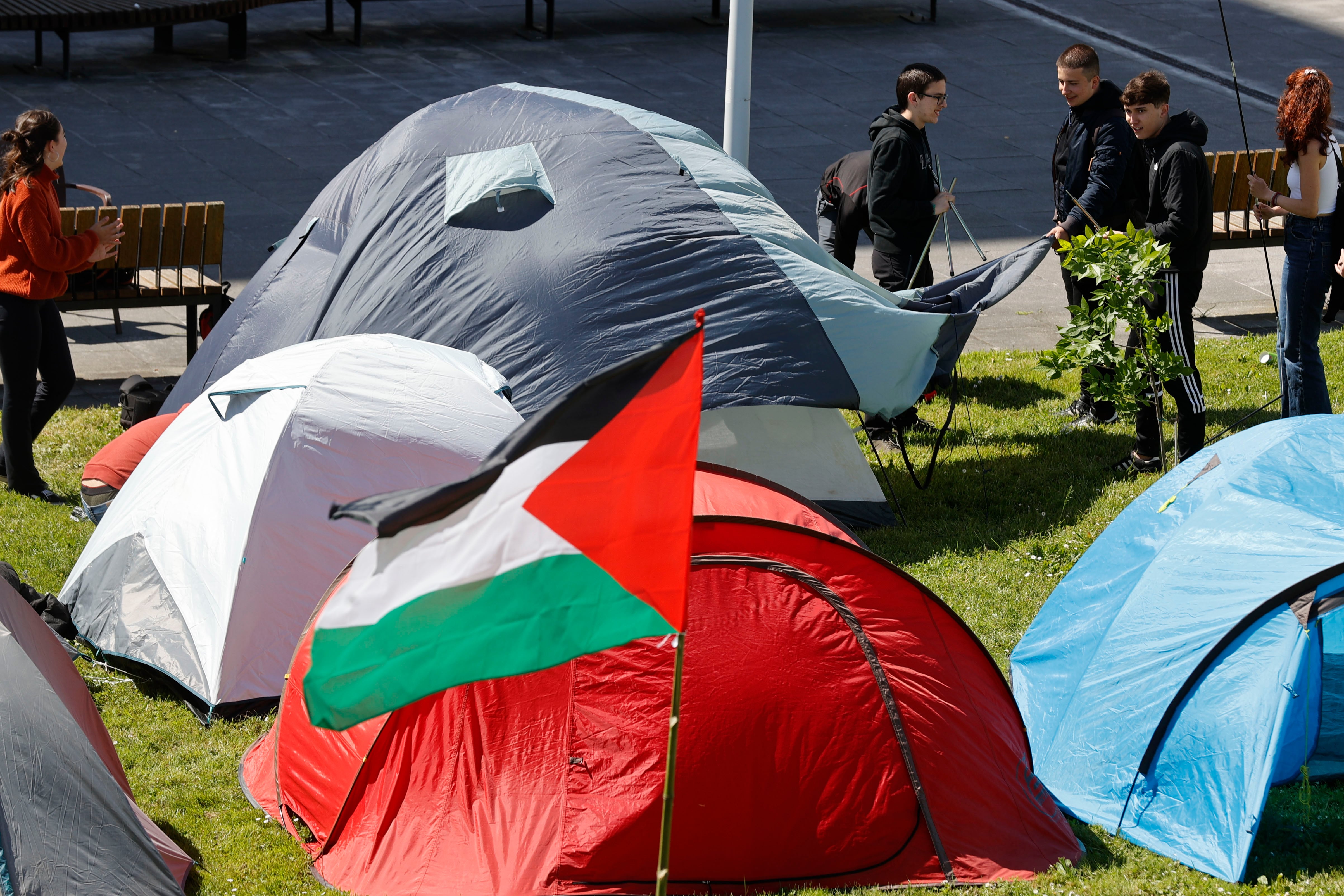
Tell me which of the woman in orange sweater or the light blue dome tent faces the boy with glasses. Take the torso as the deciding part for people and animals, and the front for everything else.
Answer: the woman in orange sweater

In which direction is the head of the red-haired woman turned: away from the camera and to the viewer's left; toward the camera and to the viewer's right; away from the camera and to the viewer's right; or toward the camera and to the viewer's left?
away from the camera and to the viewer's left

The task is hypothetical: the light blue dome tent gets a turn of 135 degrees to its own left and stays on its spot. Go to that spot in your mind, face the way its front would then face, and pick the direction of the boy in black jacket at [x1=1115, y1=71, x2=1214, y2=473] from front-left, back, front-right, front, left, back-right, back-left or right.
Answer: front

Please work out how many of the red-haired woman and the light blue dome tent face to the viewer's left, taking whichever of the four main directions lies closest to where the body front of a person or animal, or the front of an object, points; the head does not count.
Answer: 1

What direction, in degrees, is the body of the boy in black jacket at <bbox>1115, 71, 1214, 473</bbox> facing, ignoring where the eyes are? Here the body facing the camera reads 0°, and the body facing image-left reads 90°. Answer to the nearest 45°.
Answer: approximately 90°

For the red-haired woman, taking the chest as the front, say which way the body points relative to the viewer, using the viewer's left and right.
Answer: facing to the left of the viewer

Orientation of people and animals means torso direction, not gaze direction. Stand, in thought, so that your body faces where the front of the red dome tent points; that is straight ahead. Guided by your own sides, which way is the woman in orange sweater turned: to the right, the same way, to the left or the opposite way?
to the left

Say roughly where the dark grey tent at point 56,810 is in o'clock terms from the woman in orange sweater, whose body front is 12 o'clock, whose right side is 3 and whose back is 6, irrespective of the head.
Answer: The dark grey tent is roughly at 3 o'clock from the woman in orange sweater.

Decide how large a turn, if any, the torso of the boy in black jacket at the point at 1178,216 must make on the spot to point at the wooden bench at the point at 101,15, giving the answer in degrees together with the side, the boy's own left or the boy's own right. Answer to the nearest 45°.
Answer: approximately 45° to the boy's own right
